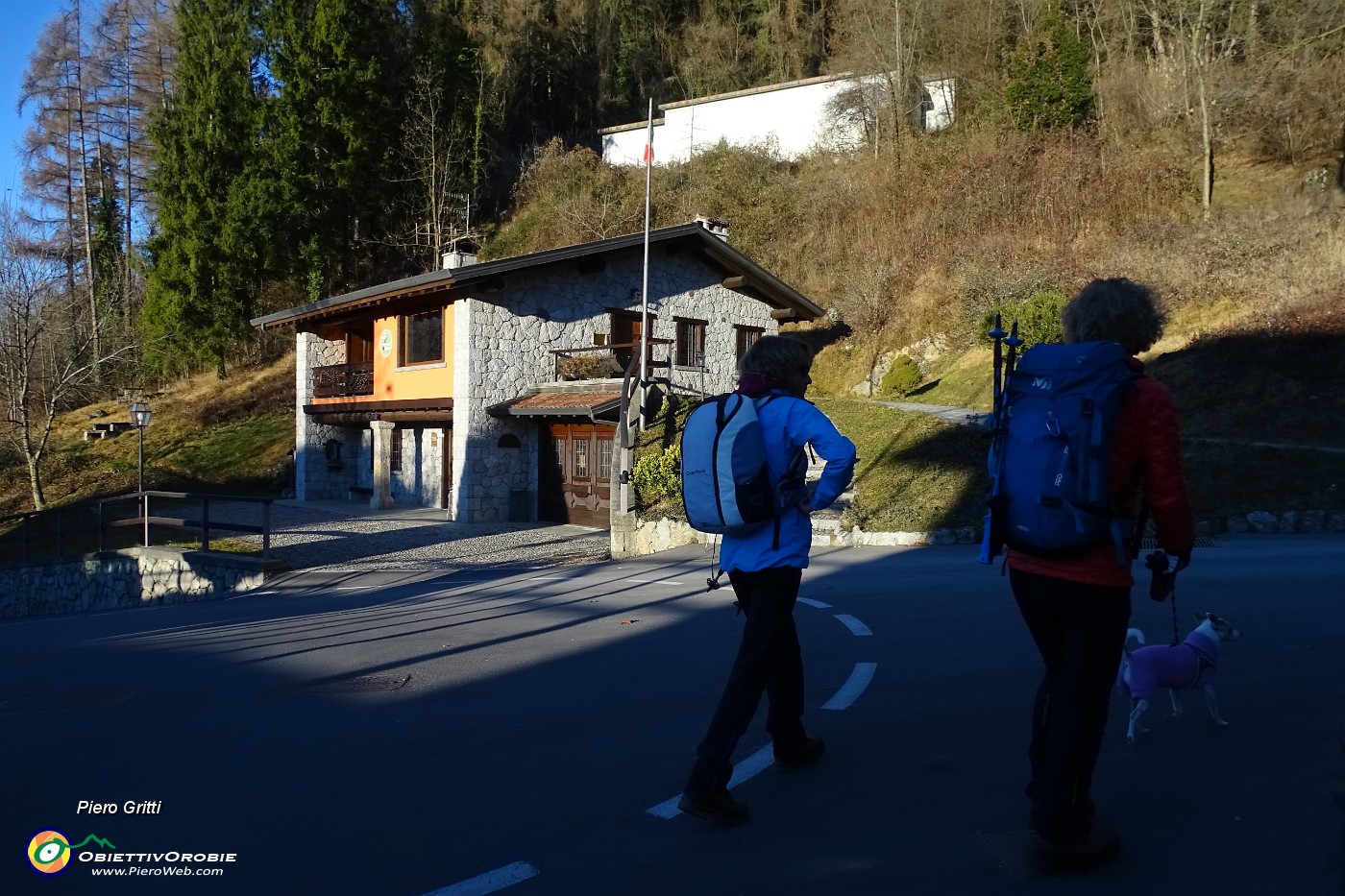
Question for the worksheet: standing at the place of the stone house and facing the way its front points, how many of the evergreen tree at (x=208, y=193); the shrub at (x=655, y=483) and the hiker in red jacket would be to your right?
1

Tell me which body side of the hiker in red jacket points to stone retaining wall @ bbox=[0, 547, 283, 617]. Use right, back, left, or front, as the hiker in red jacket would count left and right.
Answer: left

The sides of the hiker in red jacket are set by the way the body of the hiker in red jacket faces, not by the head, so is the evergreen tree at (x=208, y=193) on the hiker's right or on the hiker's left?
on the hiker's left

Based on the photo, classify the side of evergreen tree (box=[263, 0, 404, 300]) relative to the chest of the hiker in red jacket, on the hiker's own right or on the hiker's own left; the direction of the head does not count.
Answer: on the hiker's own left

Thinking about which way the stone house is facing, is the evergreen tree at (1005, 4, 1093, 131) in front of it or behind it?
behind

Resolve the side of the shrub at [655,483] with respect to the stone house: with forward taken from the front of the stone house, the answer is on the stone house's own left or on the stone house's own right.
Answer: on the stone house's own left

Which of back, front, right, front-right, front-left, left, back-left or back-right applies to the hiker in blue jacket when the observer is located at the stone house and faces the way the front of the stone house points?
front-left

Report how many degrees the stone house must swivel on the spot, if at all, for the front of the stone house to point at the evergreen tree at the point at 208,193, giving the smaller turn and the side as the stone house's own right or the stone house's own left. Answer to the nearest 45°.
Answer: approximately 90° to the stone house's own right

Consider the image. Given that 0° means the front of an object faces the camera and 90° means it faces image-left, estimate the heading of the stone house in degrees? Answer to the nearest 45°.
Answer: approximately 45°

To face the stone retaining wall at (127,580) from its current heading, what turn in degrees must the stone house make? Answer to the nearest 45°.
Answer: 0° — it already faces it

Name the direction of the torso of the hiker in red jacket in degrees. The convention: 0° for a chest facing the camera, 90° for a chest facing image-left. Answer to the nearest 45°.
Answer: approximately 225°
